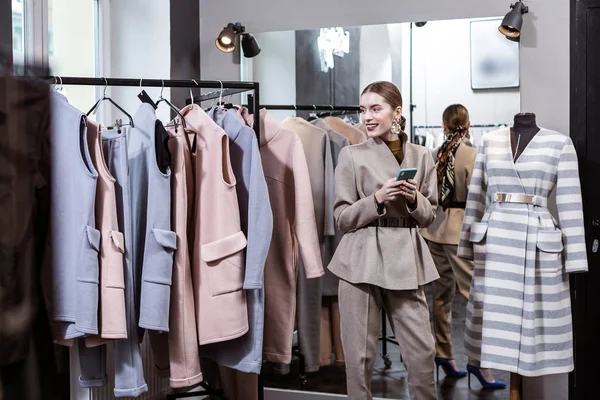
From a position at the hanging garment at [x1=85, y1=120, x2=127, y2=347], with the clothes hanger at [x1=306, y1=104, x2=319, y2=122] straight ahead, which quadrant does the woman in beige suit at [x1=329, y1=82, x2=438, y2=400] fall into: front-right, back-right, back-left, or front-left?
front-right

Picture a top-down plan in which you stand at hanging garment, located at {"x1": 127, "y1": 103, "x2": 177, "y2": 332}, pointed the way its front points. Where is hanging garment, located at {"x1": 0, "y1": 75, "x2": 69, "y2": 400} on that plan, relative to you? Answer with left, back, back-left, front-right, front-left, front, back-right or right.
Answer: front-left

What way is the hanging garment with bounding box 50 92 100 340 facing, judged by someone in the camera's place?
facing the viewer and to the left of the viewer

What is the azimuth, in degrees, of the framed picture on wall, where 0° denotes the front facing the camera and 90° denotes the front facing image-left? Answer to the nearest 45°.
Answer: approximately 0°

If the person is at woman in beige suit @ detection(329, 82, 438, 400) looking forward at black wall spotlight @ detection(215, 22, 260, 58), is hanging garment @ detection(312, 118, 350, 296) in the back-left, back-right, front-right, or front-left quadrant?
front-right

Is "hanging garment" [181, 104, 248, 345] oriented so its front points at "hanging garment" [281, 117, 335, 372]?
no
